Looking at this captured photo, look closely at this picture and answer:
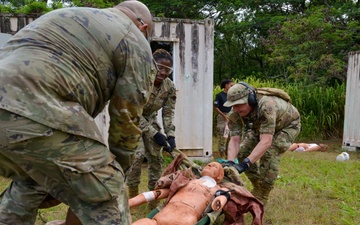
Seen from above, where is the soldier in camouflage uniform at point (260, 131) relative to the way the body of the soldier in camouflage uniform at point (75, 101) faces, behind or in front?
in front

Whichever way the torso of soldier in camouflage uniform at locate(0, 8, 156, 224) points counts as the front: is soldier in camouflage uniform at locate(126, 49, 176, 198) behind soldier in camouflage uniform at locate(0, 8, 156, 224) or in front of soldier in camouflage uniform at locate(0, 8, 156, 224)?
in front

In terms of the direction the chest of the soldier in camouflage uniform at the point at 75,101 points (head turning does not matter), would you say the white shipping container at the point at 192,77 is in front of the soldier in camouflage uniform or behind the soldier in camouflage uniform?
in front

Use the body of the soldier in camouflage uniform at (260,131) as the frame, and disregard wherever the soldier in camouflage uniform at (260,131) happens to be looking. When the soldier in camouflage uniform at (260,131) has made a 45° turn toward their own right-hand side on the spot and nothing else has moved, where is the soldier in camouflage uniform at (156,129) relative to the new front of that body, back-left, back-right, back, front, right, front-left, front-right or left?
front

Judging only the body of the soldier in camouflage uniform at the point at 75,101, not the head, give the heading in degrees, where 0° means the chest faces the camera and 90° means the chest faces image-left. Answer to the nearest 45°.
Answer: approximately 225°

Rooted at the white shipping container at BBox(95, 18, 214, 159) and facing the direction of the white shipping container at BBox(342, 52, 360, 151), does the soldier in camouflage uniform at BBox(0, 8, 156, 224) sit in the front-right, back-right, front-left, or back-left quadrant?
back-right

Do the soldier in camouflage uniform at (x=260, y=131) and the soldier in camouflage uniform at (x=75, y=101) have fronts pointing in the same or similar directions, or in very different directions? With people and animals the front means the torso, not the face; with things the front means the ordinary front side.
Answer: very different directions

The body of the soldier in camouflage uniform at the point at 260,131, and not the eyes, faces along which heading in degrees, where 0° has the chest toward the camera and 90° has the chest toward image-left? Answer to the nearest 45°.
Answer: approximately 45°

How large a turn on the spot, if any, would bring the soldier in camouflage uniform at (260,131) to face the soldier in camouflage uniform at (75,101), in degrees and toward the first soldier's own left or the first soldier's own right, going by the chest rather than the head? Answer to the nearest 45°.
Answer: approximately 45° to the first soldier's own left

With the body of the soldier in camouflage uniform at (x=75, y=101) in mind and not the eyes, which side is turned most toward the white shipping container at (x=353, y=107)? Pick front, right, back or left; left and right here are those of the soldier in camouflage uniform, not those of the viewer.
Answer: front

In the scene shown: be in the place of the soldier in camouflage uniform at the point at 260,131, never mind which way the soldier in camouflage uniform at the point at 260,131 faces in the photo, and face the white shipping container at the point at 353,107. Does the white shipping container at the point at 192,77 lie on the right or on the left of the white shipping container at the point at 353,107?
left
